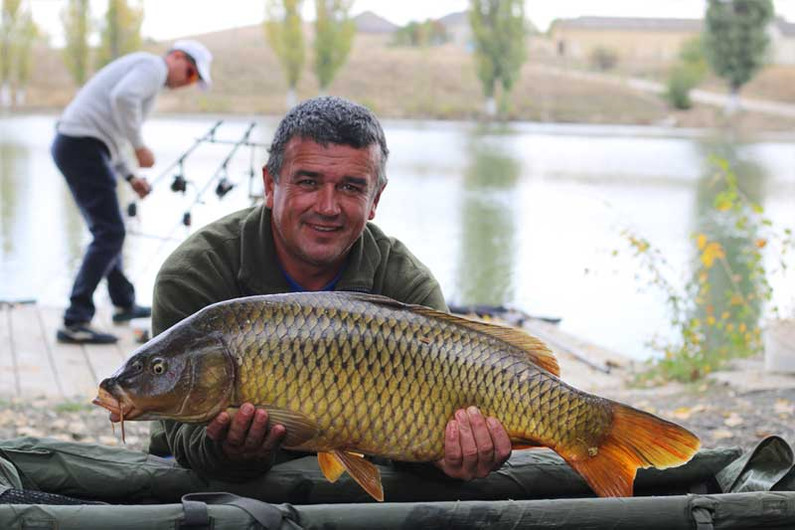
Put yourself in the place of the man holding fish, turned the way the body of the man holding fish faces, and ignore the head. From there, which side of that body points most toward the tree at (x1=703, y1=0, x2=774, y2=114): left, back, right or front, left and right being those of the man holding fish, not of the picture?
back

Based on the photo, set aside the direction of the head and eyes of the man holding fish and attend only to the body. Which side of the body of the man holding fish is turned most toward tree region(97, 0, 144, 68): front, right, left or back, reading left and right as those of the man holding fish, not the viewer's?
back

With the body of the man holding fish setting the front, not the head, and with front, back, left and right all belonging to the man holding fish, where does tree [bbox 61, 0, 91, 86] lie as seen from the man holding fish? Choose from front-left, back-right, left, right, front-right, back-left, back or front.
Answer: back

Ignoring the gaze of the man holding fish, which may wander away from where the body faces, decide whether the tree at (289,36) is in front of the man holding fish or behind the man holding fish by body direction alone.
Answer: behind

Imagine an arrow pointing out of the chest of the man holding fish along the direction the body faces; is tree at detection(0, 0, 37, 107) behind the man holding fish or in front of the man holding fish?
behind

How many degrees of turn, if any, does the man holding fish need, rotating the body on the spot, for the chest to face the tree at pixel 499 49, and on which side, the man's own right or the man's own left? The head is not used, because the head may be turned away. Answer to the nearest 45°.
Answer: approximately 180°

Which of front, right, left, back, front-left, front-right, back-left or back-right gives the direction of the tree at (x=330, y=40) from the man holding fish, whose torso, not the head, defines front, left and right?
back

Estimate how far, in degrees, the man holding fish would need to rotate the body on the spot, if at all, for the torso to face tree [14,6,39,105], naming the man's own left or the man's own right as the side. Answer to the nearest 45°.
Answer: approximately 180°

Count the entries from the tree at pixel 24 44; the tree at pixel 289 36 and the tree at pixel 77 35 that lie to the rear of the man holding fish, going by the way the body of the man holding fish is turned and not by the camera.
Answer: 3

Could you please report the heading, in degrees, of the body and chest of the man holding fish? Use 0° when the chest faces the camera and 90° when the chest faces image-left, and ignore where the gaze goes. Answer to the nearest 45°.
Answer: approximately 0°
